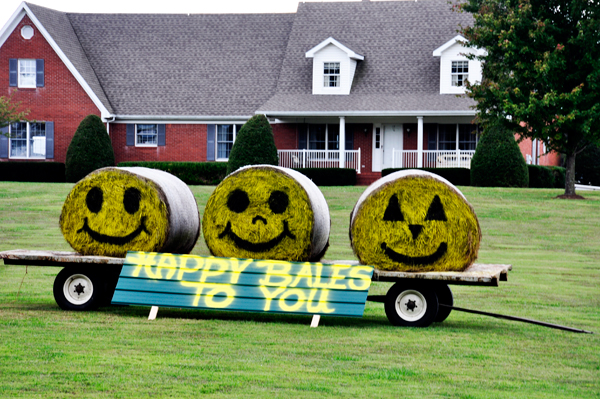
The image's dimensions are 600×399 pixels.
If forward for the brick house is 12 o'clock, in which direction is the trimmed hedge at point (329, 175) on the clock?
The trimmed hedge is roughly at 11 o'clock from the brick house.

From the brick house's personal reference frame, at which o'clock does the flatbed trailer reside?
The flatbed trailer is roughly at 12 o'clock from the brick house.

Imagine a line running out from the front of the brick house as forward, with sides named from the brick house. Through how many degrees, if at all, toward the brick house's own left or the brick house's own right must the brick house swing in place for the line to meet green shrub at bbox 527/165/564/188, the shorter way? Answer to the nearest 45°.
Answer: approximately 90° to the brick house's own left

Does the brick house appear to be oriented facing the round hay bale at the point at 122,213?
yes

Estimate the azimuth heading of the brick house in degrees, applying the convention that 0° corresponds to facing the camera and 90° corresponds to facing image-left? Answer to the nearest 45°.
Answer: approximately 0°

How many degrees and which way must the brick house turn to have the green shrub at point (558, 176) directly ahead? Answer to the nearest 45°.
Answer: approximately 90° to its left

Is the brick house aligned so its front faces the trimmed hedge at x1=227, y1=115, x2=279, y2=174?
yes

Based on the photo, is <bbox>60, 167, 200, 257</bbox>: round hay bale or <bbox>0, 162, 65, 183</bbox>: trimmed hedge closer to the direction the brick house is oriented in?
the round hay bale

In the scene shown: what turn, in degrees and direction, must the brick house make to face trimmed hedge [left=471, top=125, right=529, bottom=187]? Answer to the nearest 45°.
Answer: approximately 45° to its left
